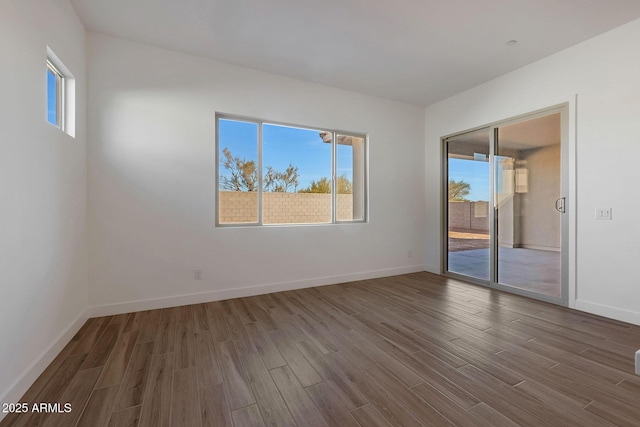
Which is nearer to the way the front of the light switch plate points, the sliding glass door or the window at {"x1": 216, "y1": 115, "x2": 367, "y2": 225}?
the window

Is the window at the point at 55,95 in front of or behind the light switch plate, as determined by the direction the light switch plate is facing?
in front

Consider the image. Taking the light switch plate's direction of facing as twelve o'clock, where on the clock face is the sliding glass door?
The sliding glass door is roughly at 4 o'clock from the light switch plate.

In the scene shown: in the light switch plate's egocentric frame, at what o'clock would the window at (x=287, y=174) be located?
The window is roughly at 2 o'clock from the light switch plate.

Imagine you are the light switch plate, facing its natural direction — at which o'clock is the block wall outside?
The block wall outside is roughly at 2 o'clock from the light switch plate.

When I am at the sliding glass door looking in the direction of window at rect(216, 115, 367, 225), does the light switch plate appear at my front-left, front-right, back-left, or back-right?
back-left
